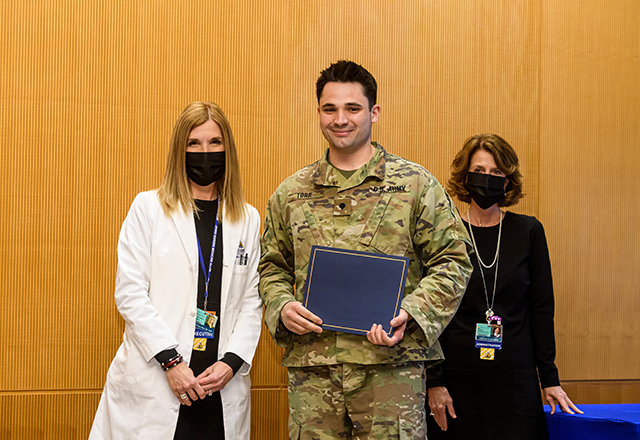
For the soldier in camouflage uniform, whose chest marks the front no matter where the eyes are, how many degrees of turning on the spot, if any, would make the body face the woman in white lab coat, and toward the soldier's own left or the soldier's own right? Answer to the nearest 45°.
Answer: approximately 90° to the soldier's own right

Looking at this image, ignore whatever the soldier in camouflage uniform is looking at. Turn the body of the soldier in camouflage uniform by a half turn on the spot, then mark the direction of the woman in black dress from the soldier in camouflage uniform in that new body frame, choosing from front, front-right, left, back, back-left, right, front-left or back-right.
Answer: front-right

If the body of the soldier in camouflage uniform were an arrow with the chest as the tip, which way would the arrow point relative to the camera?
toward the camera

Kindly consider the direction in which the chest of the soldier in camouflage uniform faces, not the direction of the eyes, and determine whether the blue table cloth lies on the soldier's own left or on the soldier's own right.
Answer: on the soldier's own left
